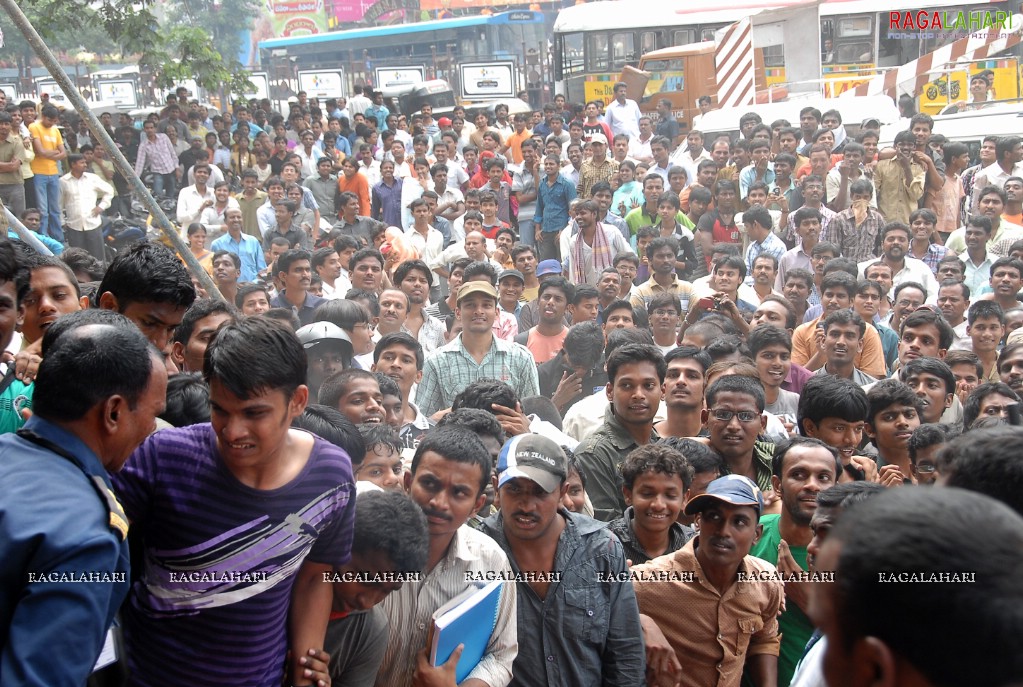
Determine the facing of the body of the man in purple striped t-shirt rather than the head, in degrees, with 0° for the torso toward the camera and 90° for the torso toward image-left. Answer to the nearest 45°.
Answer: approximately 0°

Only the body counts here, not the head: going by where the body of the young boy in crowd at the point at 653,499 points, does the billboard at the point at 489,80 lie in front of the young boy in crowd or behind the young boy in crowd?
behind

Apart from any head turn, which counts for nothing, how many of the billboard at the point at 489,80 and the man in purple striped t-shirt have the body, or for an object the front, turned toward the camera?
2

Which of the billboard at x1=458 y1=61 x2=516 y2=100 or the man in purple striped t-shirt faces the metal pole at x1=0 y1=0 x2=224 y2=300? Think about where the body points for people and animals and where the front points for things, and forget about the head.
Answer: the billboard

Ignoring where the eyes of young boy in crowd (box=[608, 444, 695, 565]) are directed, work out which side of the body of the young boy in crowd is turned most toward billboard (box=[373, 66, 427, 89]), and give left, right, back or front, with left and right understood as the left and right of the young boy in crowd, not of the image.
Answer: back

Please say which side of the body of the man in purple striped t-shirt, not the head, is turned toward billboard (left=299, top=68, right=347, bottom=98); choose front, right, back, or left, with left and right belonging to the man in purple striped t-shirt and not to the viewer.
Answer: back

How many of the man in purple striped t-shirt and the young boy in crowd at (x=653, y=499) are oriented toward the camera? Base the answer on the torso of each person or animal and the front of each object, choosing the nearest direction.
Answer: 2

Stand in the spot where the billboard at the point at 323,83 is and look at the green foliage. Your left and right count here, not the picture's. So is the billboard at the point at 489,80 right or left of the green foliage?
left
